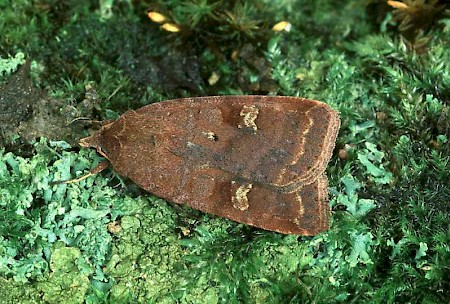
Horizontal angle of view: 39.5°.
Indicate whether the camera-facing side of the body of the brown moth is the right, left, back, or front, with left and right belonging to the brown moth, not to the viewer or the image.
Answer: left
